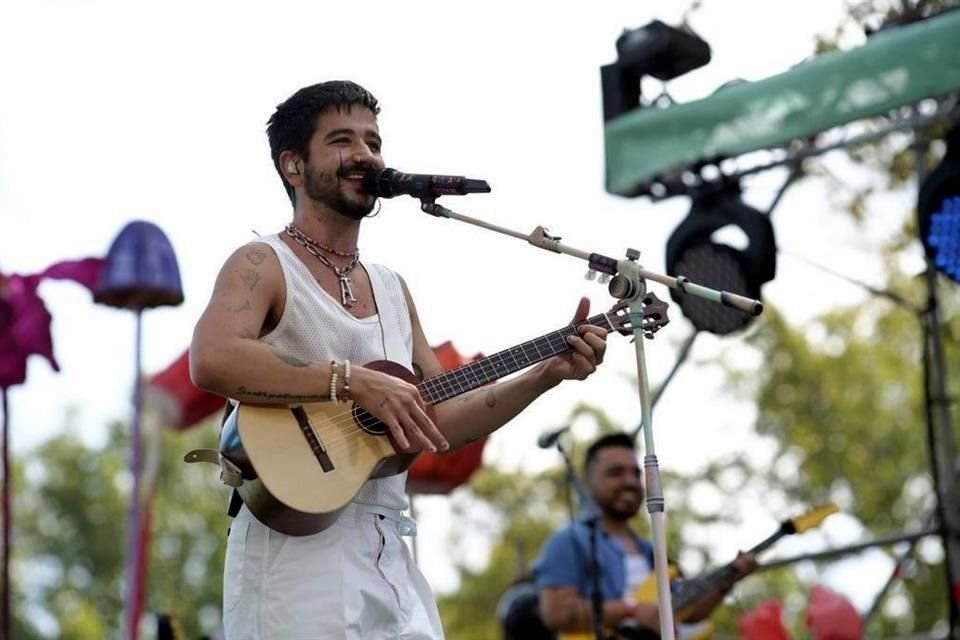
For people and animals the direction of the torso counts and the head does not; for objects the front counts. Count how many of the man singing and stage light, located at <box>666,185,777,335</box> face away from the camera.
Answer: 0

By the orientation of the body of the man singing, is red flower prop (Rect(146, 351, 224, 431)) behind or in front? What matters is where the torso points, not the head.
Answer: behind

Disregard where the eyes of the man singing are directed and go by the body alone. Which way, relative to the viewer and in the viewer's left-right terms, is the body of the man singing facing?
facing the viewer and to the right of the viewer

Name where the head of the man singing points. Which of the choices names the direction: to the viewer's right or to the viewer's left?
to the viewer's right

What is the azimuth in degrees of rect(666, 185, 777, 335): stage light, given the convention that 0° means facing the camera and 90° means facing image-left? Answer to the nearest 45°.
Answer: approximately 45°

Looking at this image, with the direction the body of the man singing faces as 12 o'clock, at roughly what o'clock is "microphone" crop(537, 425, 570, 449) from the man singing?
The microphone is roughly at 8 o'clock from the man singing.

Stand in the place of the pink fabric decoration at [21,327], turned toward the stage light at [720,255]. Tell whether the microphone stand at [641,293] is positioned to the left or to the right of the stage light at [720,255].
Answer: right
